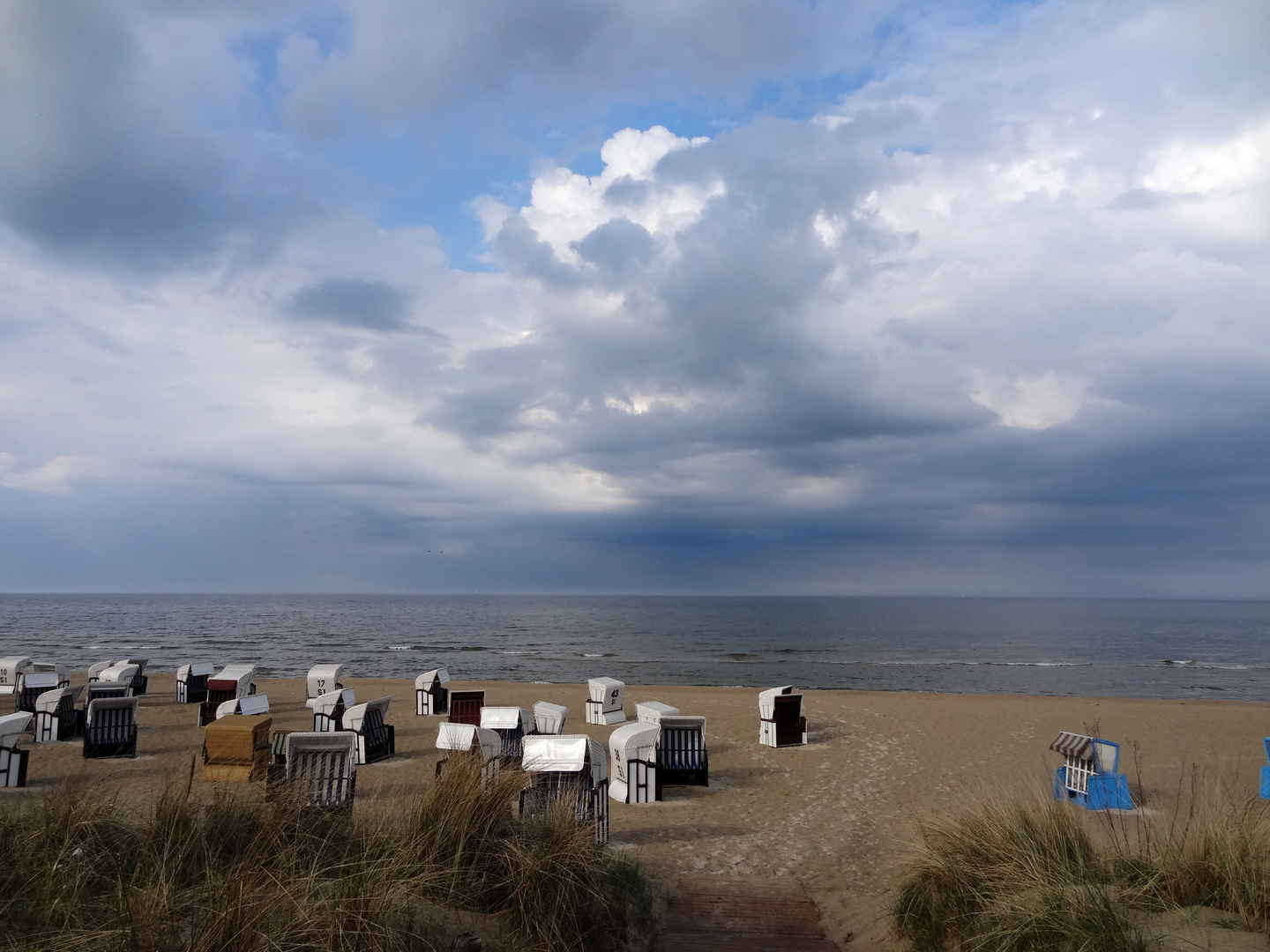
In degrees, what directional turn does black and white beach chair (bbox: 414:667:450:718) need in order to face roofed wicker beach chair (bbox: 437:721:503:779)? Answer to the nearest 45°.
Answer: approximately 45° to its right

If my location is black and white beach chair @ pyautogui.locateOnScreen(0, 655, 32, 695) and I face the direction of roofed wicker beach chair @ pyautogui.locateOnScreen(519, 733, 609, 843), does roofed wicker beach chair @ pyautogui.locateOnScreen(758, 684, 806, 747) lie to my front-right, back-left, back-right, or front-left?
front-left

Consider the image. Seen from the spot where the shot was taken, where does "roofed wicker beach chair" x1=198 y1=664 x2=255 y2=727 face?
facing the viewer and to the left of the viewer

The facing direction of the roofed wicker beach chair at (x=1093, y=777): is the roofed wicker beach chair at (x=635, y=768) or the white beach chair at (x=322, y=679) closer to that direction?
the roofed wicker beach chair

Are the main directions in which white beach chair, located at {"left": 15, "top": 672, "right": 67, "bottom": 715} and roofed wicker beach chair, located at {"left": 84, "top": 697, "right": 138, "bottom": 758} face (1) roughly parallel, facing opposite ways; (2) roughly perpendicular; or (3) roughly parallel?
roughly parallel
